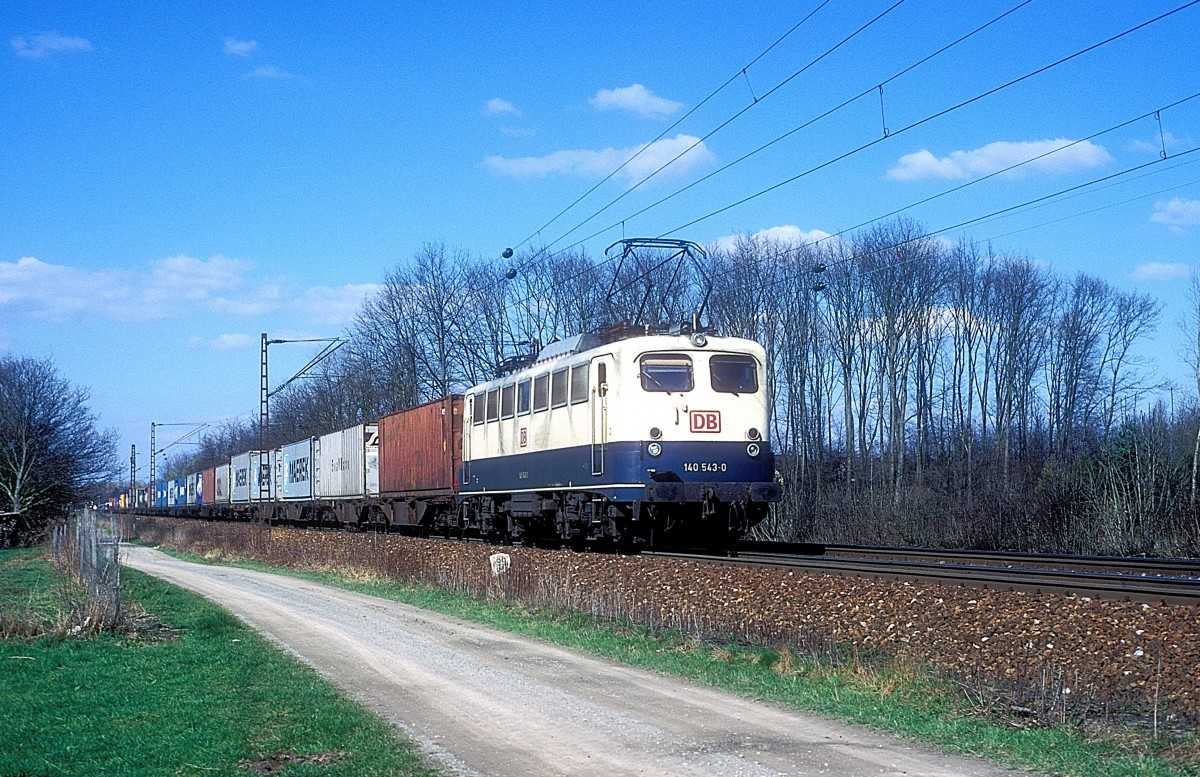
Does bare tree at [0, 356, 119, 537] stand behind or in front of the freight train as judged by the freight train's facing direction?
behind

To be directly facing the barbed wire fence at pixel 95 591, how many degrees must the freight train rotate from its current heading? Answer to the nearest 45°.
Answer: approximately 90° to its right

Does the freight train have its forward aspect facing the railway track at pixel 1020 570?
yes
